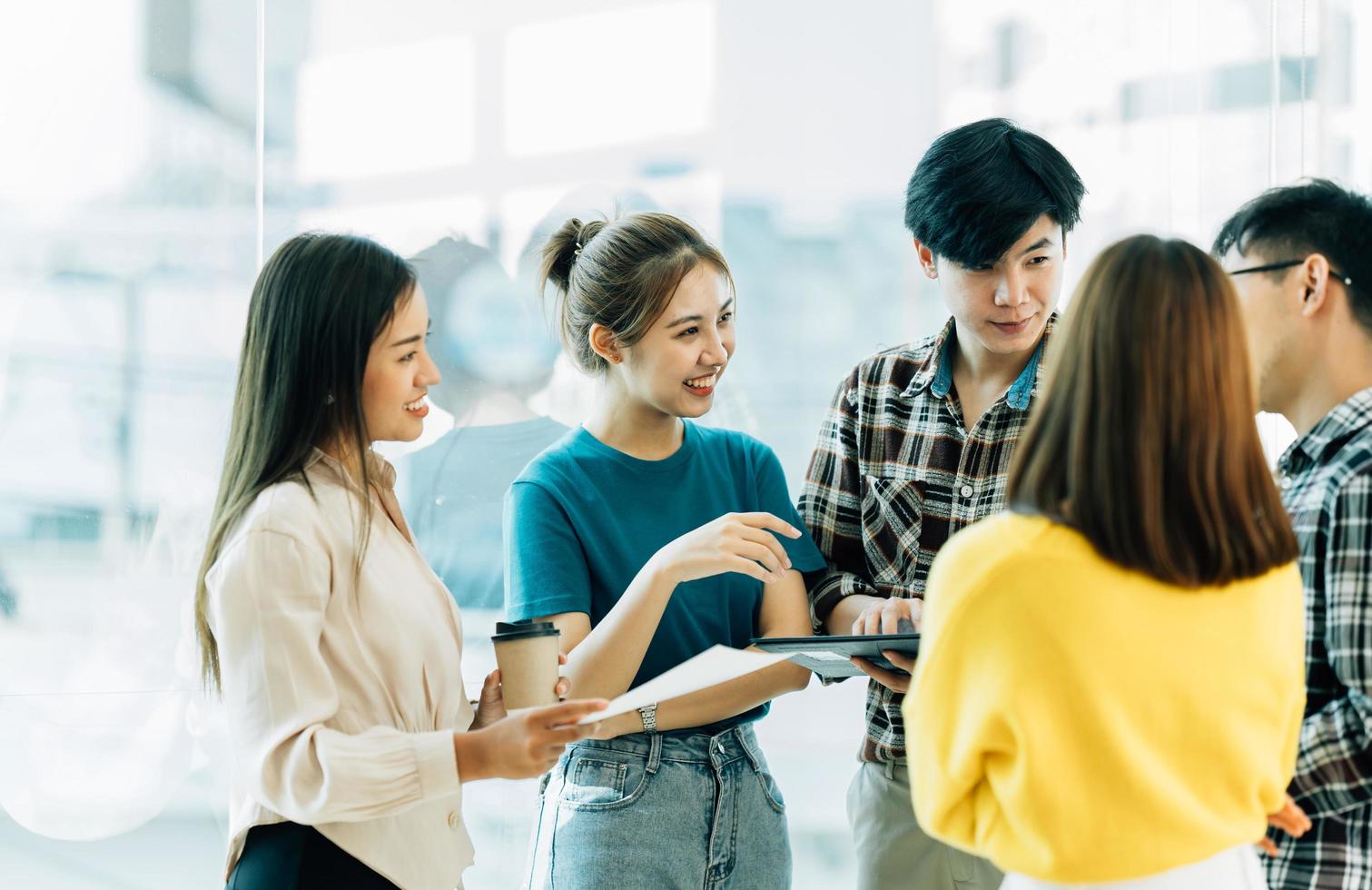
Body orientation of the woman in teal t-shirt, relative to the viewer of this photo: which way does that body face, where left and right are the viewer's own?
facing the viewer and to the right of the viewer

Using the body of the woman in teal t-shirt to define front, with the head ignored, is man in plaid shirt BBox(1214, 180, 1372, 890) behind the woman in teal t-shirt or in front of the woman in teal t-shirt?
in front

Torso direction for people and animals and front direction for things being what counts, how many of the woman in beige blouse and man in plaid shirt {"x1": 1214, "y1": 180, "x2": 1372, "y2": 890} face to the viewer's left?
1

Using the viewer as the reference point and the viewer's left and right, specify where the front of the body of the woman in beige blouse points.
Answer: facing to the right of the viewer

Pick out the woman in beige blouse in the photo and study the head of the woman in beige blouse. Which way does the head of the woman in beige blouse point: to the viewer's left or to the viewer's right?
to the viewer's right

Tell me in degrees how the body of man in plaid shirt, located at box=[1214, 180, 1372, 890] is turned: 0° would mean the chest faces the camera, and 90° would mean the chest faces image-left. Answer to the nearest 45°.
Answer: approximately 90°

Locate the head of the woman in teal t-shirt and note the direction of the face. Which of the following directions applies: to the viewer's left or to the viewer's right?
to the viewer's right
